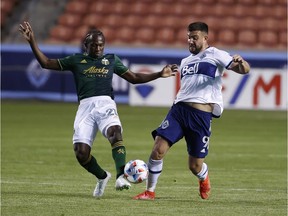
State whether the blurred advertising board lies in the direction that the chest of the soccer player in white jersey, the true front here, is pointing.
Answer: no

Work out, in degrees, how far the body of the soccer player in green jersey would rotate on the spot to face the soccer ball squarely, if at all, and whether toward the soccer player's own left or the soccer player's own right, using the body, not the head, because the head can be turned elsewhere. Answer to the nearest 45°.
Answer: approximately 45° to the soccer player's own left

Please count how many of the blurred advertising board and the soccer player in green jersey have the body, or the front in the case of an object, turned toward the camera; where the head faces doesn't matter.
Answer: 2

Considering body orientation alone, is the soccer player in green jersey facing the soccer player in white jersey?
no

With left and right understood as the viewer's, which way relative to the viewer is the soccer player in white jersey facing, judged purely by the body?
facing the viewer and to the left of the viewer

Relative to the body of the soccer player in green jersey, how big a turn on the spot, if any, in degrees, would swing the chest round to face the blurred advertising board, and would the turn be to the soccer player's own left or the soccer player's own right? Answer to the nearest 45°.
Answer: approximately 180°

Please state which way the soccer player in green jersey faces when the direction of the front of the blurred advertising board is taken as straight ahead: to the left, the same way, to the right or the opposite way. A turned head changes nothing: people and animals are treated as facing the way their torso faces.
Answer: the same way

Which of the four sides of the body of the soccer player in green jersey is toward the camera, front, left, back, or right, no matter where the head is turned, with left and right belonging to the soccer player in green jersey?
front

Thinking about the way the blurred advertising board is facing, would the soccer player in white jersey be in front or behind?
in front

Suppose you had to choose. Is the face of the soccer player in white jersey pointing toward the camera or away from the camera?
toward the camera

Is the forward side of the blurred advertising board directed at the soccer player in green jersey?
yes

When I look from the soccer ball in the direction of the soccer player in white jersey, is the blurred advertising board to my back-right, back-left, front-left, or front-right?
front-left

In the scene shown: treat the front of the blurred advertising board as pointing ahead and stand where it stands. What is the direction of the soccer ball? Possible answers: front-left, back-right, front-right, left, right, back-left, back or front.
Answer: front

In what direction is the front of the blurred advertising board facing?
toward the camera
